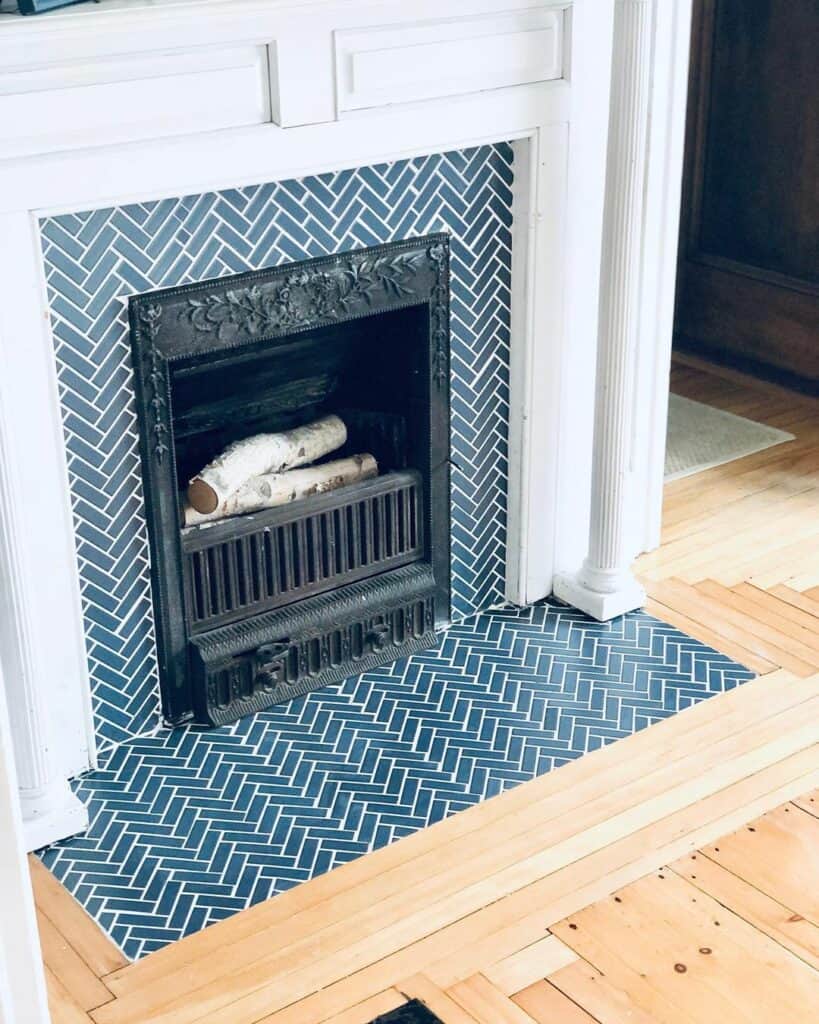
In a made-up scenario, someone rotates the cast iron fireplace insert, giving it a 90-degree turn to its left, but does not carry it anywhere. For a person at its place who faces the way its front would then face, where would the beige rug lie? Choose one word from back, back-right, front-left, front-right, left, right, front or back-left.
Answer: front

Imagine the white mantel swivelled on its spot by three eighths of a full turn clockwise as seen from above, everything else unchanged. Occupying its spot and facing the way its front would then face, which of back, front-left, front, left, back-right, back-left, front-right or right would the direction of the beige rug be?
back-right

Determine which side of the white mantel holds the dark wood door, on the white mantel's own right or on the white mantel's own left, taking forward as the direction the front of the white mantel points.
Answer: on the white mantel's own left

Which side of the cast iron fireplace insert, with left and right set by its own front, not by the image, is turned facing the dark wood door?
left
